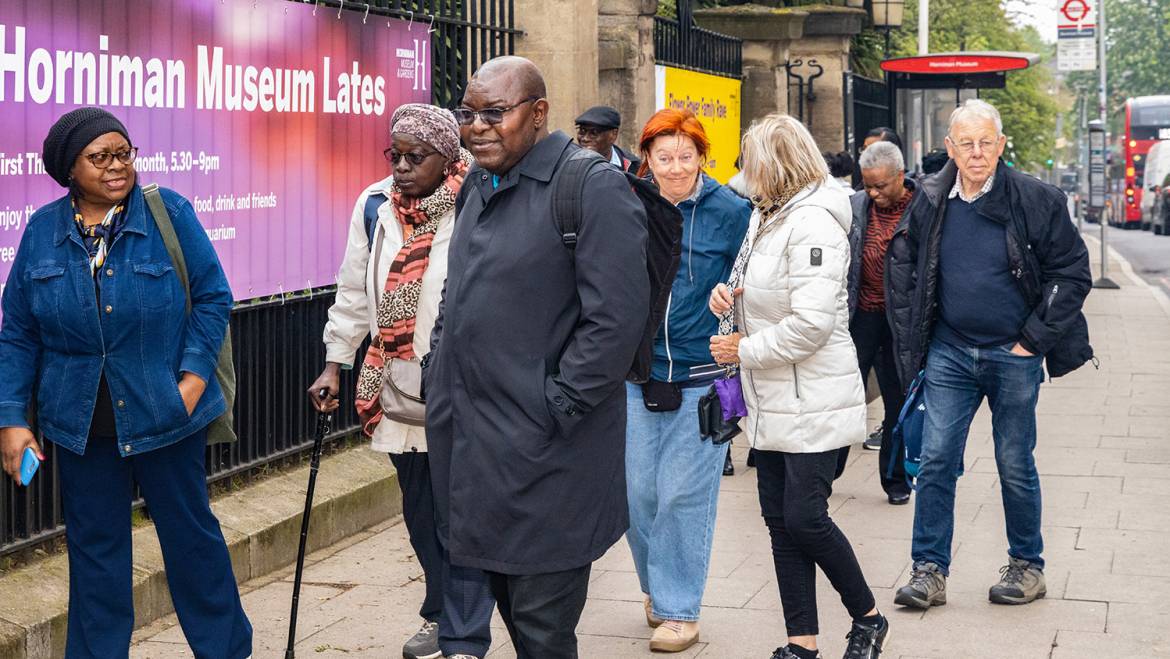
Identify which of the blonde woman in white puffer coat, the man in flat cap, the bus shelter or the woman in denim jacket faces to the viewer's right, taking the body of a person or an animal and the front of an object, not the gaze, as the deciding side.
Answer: the bus shelter

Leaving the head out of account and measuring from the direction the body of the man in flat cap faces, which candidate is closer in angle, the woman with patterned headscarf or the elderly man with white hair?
the woman with patterned headscarf

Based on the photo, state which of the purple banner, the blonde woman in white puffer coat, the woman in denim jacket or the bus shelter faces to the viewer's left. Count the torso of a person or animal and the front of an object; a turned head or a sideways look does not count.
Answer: the blonde woman in white puffer coat

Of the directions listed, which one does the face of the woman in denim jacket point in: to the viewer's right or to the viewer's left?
to the viewer's right

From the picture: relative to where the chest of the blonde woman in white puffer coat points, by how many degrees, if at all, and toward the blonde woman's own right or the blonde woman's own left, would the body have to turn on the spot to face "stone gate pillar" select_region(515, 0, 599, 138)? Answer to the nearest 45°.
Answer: approximately 90° to the blonde woman's own right

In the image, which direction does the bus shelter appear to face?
to the viewer's right

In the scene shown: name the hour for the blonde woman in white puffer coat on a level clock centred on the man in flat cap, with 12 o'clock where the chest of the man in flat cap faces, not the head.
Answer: The blonde woman in white puffer coat is roughly at 10 o'clock from the man in flat cap.

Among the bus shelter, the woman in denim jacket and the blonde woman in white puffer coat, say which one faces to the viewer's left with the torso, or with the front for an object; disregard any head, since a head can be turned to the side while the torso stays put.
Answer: the blonde woman in white puffer coat
